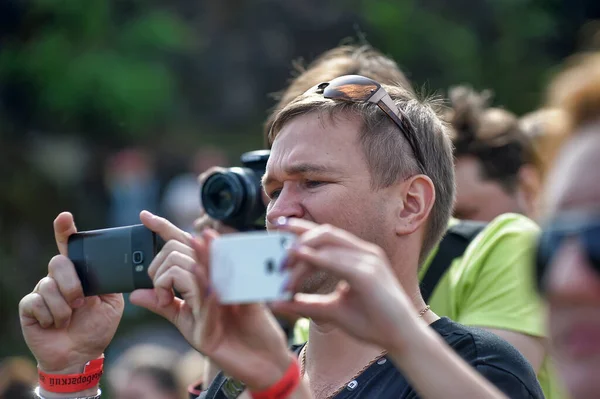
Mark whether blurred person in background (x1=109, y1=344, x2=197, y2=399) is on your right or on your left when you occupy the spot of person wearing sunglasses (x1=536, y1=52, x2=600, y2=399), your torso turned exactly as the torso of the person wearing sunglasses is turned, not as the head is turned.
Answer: on your right

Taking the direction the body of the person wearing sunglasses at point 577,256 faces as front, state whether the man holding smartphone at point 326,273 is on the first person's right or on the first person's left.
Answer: on the first person's right

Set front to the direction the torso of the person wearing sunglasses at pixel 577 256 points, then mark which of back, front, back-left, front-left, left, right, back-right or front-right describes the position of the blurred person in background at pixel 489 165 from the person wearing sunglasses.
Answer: back-right

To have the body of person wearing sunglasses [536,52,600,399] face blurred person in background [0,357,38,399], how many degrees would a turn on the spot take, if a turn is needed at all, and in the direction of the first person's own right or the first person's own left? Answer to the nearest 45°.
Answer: approximately 90° to the first person's own right

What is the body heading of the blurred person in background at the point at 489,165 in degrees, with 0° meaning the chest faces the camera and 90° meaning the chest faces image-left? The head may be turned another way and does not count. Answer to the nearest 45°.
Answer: approximately 45°

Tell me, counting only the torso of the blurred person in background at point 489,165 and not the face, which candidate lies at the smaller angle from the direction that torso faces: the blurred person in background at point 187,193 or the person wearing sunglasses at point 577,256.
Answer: the person wearing sunglasses
